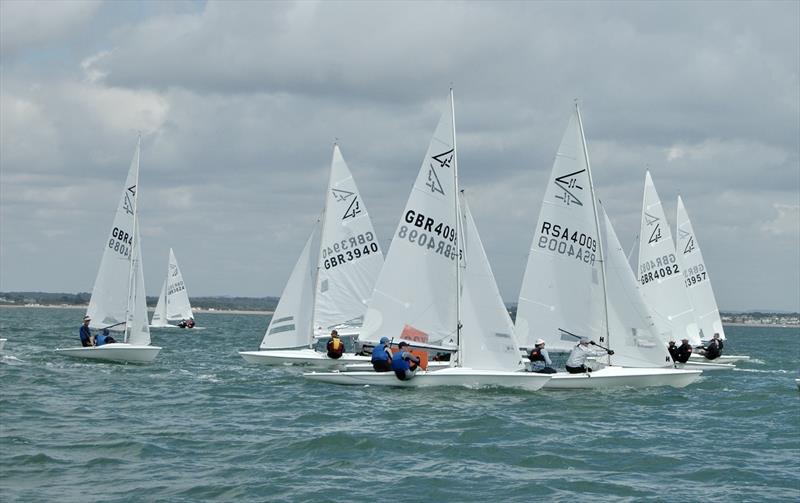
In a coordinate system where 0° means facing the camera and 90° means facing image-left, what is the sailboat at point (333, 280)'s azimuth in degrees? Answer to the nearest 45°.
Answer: approximately 90°

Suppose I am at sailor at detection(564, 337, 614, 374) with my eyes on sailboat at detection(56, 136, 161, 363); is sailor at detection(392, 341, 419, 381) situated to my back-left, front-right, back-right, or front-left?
front-left

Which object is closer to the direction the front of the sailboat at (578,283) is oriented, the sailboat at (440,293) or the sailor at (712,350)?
the sailor

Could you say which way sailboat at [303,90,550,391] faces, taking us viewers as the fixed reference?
facing to the right of the viewer

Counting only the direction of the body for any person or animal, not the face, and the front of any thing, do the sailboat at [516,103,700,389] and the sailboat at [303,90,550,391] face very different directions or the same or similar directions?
same or similar directions

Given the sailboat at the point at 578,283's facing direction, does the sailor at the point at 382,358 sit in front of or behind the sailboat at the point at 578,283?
behind

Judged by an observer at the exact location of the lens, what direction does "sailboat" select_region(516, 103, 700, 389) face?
facing to the right of the viewer

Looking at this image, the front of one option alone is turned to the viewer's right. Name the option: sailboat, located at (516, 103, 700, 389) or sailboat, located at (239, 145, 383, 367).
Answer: sailboat, located at (516, 103, 700, 389)

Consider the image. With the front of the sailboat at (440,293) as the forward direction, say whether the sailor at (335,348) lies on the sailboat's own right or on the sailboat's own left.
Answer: on the sailboat's own left

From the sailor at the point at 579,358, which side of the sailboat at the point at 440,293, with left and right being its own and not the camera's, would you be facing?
front

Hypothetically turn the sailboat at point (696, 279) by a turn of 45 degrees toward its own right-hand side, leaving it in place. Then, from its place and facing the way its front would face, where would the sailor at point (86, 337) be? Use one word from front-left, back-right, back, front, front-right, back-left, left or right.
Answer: left

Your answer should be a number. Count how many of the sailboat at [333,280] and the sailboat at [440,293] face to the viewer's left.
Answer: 1

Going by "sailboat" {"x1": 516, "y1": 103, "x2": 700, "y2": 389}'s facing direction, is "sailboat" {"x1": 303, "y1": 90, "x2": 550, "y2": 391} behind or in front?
behind

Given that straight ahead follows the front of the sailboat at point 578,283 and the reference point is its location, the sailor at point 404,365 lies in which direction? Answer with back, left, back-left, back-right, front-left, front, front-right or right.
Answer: back-right

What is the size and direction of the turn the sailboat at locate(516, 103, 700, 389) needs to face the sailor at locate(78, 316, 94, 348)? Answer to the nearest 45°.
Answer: approximately 180°
